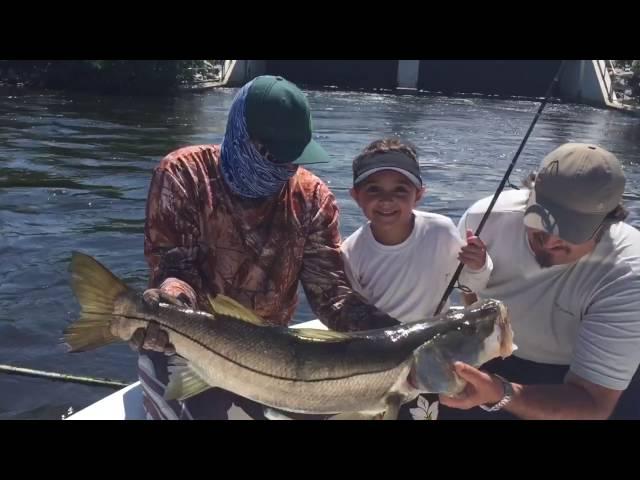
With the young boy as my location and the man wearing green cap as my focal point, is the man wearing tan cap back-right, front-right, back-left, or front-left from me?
back-left

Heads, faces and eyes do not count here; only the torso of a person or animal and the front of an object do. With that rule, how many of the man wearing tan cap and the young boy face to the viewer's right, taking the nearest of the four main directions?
0

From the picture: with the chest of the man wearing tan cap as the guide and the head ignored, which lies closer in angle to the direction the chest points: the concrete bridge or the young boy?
the young boy

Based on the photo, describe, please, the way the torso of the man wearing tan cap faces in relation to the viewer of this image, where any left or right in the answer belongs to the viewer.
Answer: facing the viewer and to the left of the viewer

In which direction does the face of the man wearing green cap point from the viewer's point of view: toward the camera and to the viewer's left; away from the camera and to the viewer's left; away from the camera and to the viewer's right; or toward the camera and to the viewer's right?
toward the camera and to the viewer's right

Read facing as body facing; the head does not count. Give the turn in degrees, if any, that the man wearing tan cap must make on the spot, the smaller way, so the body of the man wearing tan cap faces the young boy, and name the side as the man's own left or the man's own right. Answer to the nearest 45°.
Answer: approximately 90° to the man's own right

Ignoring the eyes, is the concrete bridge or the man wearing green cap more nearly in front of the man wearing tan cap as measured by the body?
the man wearing green cap

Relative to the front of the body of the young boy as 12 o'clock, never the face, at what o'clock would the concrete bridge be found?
The concrete bridge is roughly at 6 o'clock from the young boy.

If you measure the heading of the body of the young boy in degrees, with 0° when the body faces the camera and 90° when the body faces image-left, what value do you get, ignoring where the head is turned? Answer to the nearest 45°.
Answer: approximately 0°
